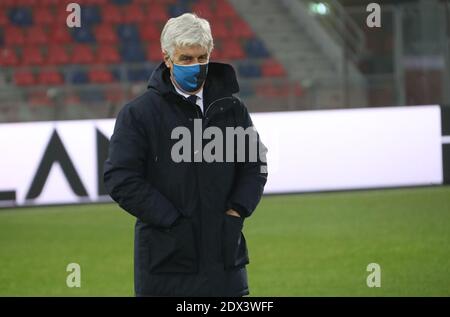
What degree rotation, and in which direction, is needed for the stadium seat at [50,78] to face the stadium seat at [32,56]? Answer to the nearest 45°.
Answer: approximately 180°

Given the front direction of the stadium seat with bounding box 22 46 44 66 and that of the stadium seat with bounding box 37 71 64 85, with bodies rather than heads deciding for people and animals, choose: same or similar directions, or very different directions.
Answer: same or similar directions

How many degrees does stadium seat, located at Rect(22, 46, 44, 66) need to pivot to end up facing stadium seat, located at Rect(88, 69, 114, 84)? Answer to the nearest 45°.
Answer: approximately 45° to its left

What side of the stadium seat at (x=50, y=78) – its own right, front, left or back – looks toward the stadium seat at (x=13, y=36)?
back

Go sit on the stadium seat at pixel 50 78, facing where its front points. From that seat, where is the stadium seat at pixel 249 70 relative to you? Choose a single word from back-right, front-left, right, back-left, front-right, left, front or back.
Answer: left

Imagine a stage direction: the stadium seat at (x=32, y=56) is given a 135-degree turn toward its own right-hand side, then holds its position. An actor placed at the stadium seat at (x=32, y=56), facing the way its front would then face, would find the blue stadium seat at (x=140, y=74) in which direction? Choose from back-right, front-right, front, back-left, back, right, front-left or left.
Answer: back

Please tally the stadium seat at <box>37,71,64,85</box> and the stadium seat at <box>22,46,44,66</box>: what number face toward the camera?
2

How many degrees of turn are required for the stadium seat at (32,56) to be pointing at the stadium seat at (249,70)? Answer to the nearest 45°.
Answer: approximately 45° to its left

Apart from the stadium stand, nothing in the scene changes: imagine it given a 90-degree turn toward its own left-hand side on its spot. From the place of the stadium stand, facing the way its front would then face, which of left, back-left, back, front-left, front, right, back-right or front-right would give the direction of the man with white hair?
right

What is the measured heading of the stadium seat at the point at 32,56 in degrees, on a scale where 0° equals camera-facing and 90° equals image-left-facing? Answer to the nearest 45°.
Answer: approximately 0°

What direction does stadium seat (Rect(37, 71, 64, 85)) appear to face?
toward the camera

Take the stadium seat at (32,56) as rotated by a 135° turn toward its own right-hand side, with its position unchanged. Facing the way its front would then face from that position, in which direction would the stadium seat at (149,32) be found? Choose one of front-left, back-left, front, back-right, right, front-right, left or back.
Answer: back-right

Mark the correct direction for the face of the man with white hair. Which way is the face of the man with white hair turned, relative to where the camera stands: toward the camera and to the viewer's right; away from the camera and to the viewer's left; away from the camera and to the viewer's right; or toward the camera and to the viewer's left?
toward the camera and to the viewer's right

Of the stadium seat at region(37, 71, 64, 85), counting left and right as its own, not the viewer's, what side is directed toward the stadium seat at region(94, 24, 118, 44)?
back

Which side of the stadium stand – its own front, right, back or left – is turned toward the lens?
front

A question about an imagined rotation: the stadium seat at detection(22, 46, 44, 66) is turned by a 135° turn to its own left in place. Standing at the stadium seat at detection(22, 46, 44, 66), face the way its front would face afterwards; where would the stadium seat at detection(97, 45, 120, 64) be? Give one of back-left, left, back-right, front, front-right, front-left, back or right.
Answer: front-right

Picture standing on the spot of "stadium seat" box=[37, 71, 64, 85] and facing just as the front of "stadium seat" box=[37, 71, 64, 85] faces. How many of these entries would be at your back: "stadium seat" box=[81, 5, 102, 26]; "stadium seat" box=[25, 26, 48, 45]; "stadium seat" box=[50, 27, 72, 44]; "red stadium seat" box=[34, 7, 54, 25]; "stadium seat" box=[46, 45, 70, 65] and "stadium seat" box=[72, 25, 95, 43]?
6
